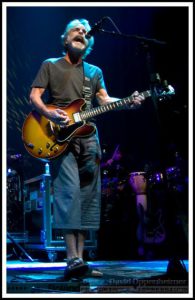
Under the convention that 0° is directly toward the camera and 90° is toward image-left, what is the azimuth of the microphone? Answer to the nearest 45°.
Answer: approximately 90°
